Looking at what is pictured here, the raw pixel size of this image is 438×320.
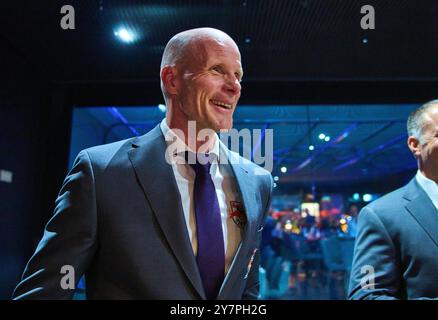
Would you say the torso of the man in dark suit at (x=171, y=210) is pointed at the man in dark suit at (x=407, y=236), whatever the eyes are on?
no

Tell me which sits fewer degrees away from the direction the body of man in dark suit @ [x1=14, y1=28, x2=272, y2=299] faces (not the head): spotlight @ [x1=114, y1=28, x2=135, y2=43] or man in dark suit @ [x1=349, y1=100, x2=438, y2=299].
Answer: the man in dark suit

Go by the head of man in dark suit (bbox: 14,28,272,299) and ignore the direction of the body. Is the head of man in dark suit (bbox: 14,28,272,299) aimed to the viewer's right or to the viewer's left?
to the viewer's right

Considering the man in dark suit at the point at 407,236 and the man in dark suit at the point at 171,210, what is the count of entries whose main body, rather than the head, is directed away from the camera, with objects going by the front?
0

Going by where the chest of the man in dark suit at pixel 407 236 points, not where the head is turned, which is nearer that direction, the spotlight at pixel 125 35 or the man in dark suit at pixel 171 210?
the man in dark suit

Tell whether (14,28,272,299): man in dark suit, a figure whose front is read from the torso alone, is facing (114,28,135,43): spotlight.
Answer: no
